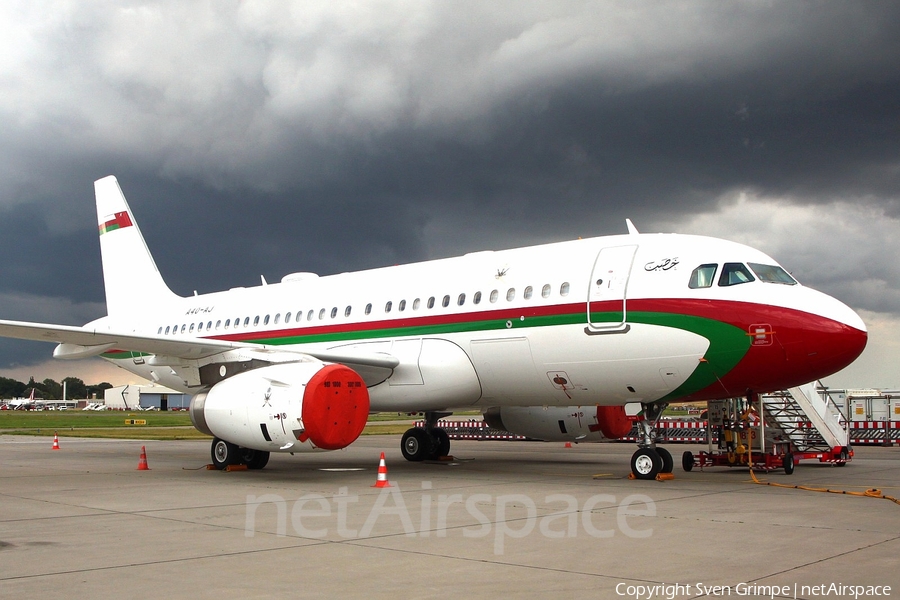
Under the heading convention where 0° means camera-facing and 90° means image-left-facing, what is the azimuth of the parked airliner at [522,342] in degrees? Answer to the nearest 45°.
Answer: approximately 315°
